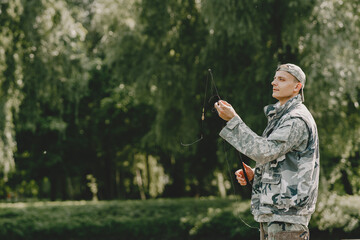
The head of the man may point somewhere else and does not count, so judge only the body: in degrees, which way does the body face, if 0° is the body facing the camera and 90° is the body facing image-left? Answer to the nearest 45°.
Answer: approximately 90°

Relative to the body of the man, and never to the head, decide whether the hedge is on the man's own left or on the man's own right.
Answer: on the man's own right

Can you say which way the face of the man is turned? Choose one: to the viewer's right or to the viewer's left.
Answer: to the viewer's left
